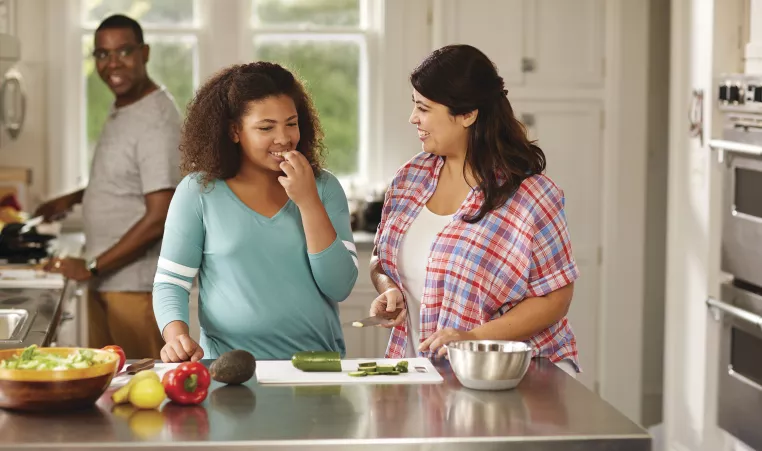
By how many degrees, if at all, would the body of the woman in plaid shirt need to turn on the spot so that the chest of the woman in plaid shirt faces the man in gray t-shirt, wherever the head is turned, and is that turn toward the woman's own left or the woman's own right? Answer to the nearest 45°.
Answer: approximately 90° to the woman's own right

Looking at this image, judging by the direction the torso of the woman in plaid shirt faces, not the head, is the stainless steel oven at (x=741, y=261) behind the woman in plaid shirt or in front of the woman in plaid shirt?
behind

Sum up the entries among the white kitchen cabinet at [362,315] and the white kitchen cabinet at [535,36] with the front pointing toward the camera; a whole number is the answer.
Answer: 2

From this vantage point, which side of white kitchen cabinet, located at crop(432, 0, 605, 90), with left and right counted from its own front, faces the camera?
front

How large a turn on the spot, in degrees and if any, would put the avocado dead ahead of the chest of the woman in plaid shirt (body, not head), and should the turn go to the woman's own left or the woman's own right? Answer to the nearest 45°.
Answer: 0° — they already face it

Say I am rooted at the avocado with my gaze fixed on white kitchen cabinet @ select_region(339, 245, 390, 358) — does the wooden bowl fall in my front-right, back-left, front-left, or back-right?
back-left

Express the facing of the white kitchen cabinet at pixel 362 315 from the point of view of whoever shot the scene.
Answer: facing the viewer

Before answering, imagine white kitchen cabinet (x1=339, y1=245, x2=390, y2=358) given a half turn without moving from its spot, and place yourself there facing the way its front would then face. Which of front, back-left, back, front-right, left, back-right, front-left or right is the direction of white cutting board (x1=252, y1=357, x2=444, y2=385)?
back

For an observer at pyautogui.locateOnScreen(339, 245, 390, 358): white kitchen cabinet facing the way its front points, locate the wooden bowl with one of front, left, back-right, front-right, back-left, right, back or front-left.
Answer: front

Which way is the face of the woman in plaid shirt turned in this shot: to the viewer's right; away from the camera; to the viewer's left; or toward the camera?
to the viewer's left
